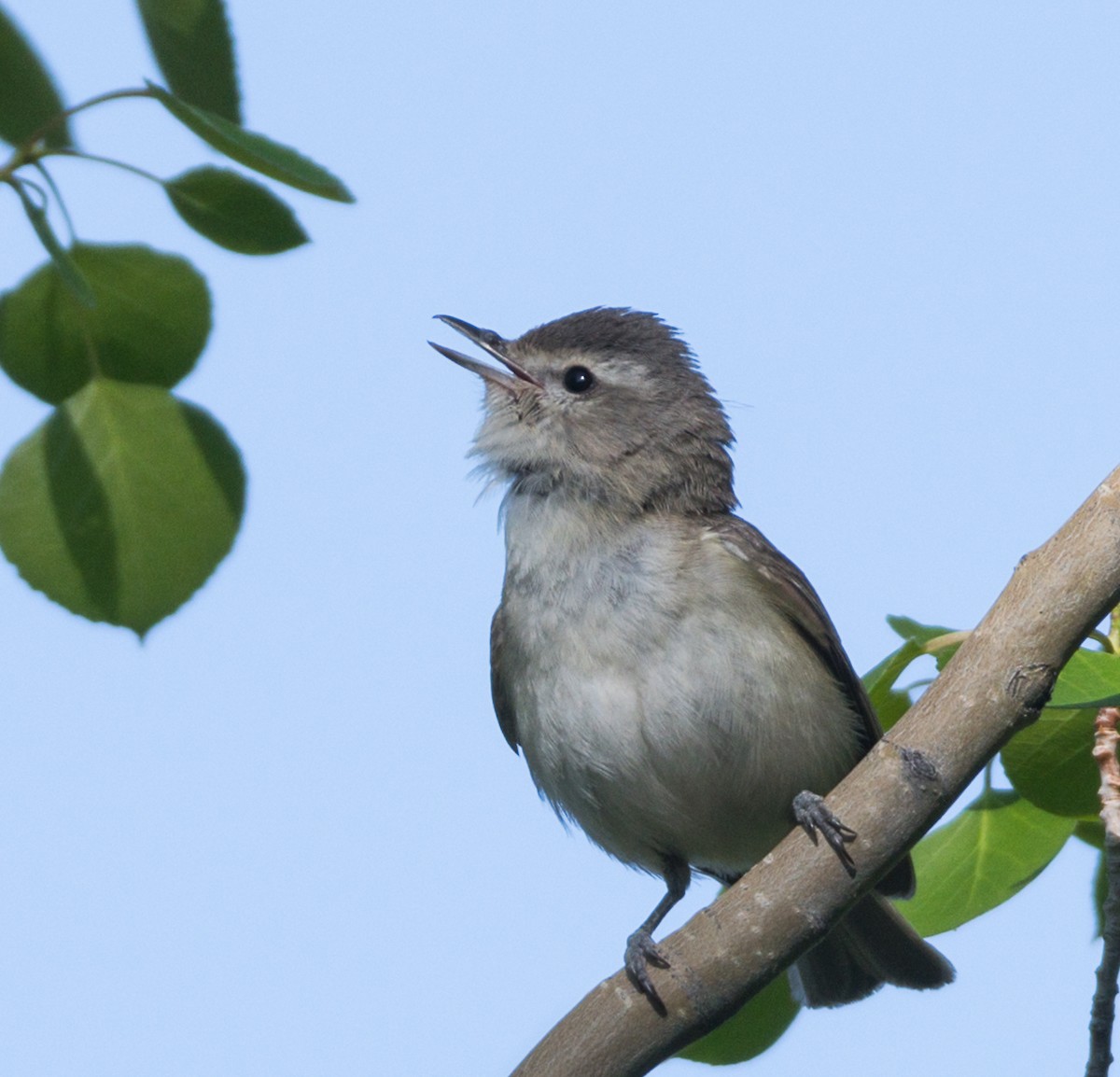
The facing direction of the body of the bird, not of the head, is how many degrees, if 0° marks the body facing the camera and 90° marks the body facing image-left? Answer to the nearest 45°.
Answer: approximately 45°
